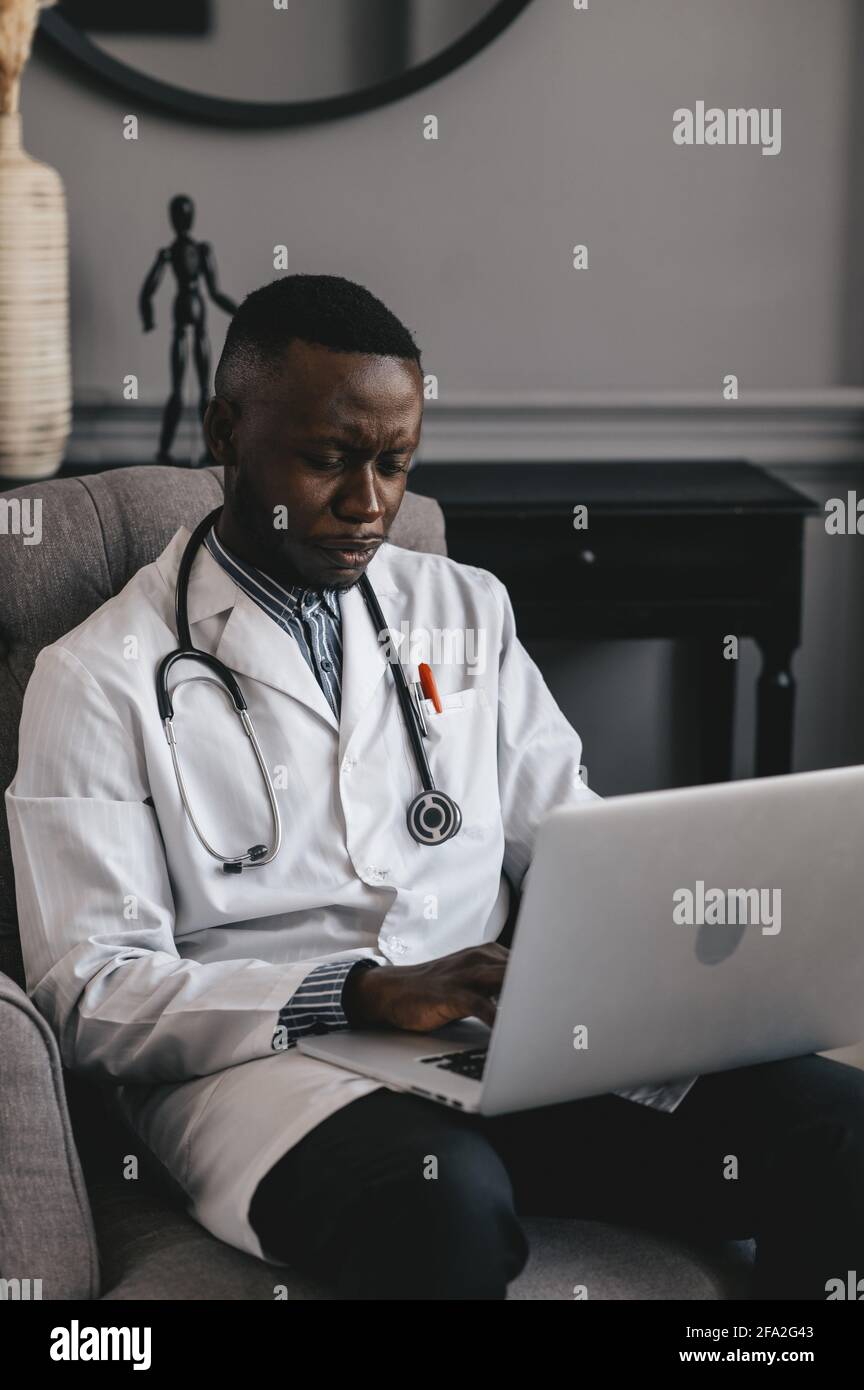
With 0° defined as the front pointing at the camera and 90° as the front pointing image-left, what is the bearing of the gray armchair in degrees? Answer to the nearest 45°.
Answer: approximately 315°

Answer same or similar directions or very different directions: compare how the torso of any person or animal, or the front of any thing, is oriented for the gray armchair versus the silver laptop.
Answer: very different directions

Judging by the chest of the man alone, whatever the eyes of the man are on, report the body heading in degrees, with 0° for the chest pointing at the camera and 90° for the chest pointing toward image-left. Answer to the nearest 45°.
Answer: approximately 315°

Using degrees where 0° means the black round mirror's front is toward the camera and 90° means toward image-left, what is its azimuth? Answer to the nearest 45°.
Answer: approximately 0°

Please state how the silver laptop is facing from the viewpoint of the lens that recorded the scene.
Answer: facing away from the viewer and to the left of the viewer

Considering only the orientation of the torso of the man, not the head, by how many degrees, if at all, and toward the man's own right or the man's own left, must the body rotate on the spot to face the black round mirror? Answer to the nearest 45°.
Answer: approximately 135° to the man's own left

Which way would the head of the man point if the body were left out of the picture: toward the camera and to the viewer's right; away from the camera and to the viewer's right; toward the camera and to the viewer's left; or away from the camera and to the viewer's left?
toward the camera and to the viewer's right

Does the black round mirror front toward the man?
yes
